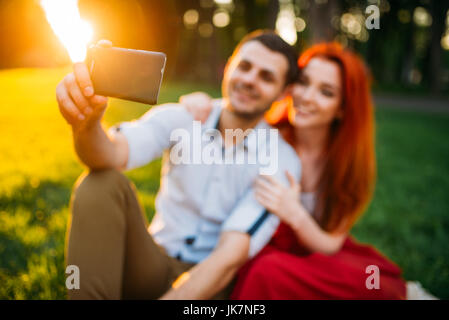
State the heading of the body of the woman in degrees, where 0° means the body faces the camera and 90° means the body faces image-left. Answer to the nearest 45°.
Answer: approximately 45°

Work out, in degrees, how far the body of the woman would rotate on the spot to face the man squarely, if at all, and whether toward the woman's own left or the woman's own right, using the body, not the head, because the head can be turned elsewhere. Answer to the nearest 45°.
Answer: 0° — they already face them
